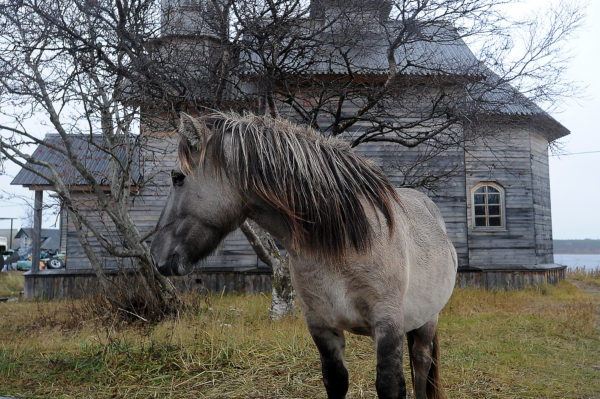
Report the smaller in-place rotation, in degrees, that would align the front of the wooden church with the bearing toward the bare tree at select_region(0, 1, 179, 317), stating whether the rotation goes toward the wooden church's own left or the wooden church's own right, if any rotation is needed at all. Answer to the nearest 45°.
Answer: approximately 45° to the wooden church's own left

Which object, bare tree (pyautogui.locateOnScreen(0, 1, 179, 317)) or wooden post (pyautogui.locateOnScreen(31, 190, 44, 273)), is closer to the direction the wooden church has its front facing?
the wooden post

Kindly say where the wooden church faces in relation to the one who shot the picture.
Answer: facing to the left of the viewer

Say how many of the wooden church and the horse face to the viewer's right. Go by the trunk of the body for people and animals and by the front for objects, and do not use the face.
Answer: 0

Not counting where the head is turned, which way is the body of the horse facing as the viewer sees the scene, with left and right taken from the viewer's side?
facing the viewer and to the left of the viewer

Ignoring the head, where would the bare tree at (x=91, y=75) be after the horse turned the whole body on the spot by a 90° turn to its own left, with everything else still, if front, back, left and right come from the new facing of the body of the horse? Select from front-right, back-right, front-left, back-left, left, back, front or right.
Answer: back

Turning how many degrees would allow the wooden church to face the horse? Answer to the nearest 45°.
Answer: approximately 45° to its left

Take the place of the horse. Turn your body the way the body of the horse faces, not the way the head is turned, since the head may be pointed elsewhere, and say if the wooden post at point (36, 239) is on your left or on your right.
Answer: on your right

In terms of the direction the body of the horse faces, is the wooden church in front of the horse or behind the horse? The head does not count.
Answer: behind
